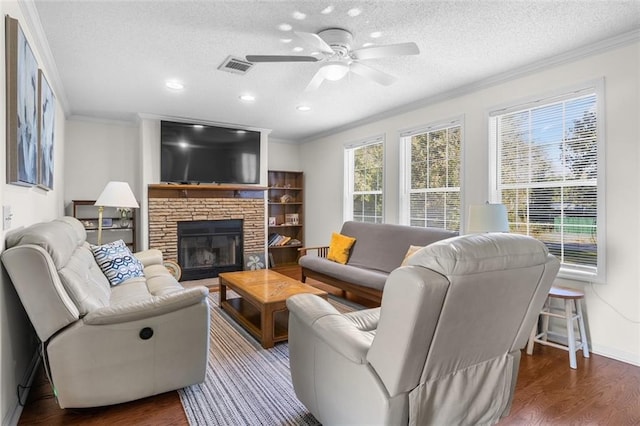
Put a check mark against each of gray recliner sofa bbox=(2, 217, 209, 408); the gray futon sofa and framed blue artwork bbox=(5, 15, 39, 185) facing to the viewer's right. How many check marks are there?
2

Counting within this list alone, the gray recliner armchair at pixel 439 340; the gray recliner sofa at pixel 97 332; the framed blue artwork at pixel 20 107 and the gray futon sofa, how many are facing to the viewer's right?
2

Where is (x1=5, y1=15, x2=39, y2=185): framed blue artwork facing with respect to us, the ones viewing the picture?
facing to the right of the viewer

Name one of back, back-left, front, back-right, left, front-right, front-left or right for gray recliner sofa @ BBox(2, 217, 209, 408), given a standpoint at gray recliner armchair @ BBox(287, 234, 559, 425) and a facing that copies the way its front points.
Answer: front-left

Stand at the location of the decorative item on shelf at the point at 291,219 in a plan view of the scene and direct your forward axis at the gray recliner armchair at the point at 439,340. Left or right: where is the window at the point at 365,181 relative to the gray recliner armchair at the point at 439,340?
left

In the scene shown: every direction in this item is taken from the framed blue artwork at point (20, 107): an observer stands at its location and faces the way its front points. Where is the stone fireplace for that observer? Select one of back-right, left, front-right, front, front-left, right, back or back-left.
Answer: front-left

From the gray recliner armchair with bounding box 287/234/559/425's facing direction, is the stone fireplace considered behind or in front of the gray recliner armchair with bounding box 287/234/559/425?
in front

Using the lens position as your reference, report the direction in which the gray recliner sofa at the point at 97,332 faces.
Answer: facing to the right of the viewer

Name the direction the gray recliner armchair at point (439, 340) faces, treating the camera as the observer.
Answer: facing away from the viewer and to the left of the viewer

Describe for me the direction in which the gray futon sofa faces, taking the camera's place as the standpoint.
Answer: facing the viewer and to the left of the viewer

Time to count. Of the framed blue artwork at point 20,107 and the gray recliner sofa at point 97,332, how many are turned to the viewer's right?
2

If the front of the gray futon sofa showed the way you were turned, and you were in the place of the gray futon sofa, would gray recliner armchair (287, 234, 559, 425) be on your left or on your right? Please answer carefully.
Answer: on your left

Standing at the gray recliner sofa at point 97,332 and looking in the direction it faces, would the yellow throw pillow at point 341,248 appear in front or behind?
in front

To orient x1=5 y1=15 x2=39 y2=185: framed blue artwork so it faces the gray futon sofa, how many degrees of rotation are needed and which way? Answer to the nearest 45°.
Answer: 0° — it already faces it

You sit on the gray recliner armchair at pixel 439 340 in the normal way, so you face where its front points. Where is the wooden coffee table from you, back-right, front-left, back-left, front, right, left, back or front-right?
front

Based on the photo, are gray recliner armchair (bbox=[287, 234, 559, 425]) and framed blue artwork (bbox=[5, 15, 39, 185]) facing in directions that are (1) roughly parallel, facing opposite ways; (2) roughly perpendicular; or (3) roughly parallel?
roughly perpendicular

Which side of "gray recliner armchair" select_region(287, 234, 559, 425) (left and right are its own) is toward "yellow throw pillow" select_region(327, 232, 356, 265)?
front
